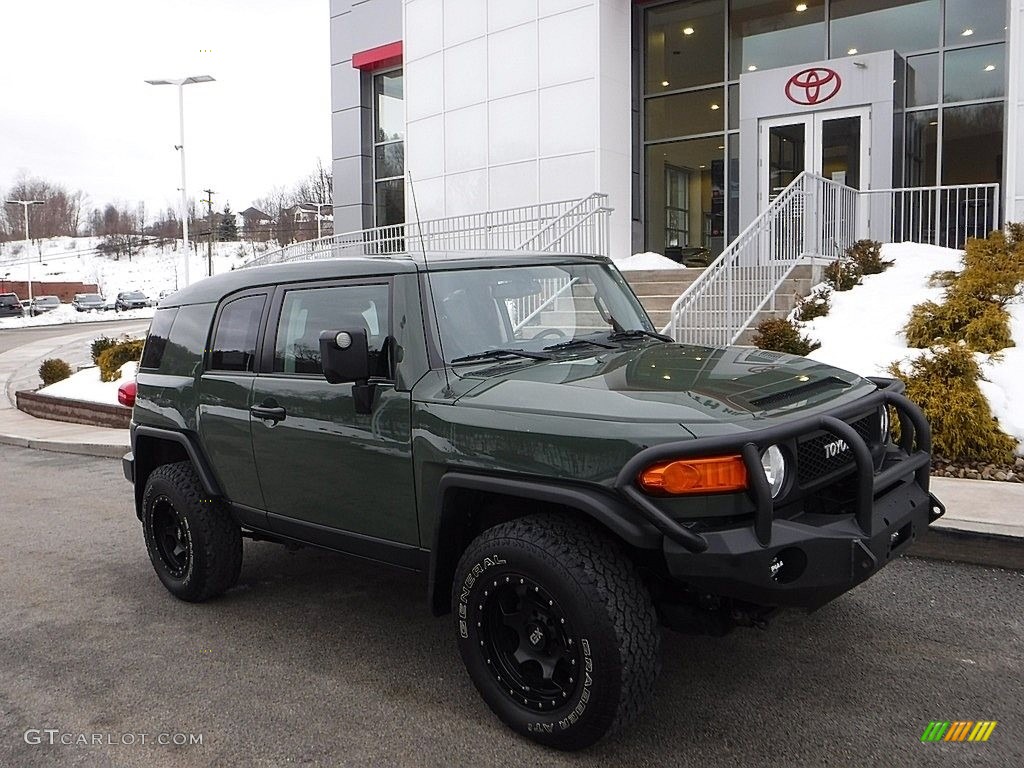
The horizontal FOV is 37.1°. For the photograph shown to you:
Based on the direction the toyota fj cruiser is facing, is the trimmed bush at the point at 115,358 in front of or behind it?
behind

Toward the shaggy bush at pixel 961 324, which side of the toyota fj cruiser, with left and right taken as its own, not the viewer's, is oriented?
left

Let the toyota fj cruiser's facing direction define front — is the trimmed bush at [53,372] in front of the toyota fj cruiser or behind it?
behind

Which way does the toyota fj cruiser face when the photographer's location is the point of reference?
facing the viewer and to the right of the viewer

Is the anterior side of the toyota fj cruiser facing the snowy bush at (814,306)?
no

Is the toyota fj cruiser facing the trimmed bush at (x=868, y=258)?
no

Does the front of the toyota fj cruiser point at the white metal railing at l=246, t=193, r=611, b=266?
no

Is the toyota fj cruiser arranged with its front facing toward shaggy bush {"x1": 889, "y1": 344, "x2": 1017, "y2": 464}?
no

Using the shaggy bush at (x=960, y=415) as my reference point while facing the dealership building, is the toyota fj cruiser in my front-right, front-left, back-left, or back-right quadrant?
back-left

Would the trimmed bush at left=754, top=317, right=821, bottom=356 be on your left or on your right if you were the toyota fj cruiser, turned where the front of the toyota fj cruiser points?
on your left
